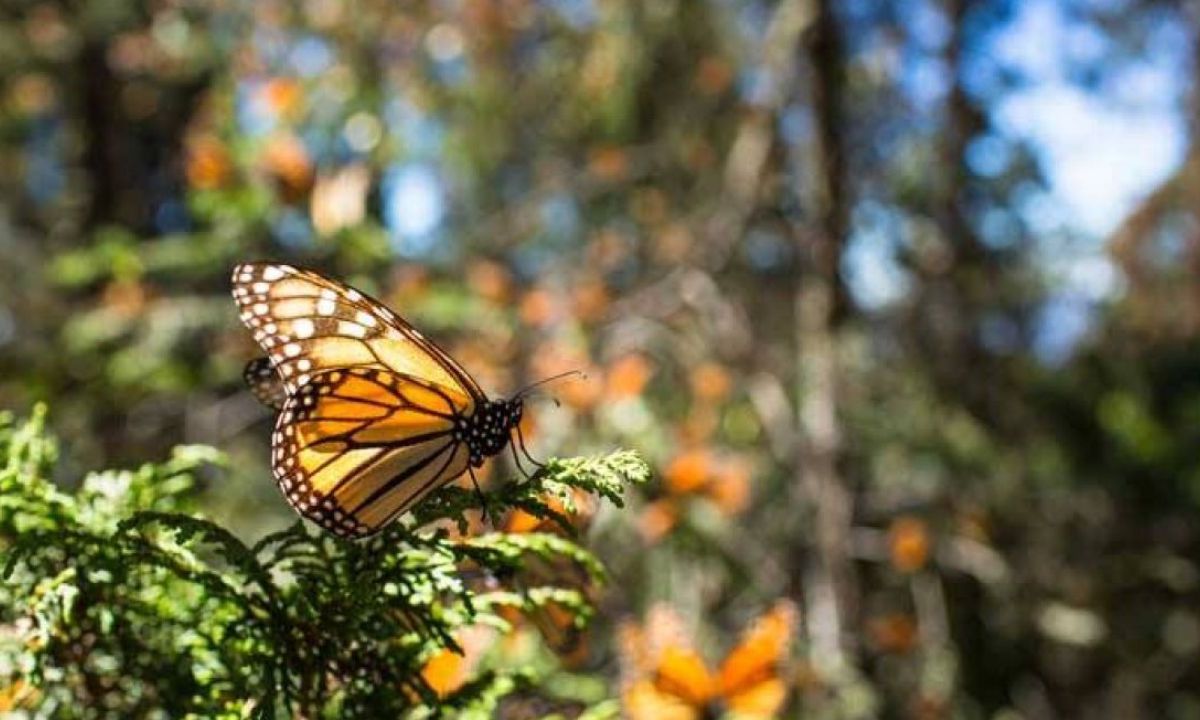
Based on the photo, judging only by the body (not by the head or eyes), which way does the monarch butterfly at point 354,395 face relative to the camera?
to the viewer's right

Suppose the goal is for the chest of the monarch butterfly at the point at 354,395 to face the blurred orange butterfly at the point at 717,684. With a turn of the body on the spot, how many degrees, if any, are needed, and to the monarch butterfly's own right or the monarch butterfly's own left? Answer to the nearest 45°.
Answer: approximately 45° to the monarch butterfly's own left

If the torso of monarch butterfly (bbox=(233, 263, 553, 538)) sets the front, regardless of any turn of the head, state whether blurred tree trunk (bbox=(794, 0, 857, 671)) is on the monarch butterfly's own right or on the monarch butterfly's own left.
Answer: on the monarch butterfly's own left
